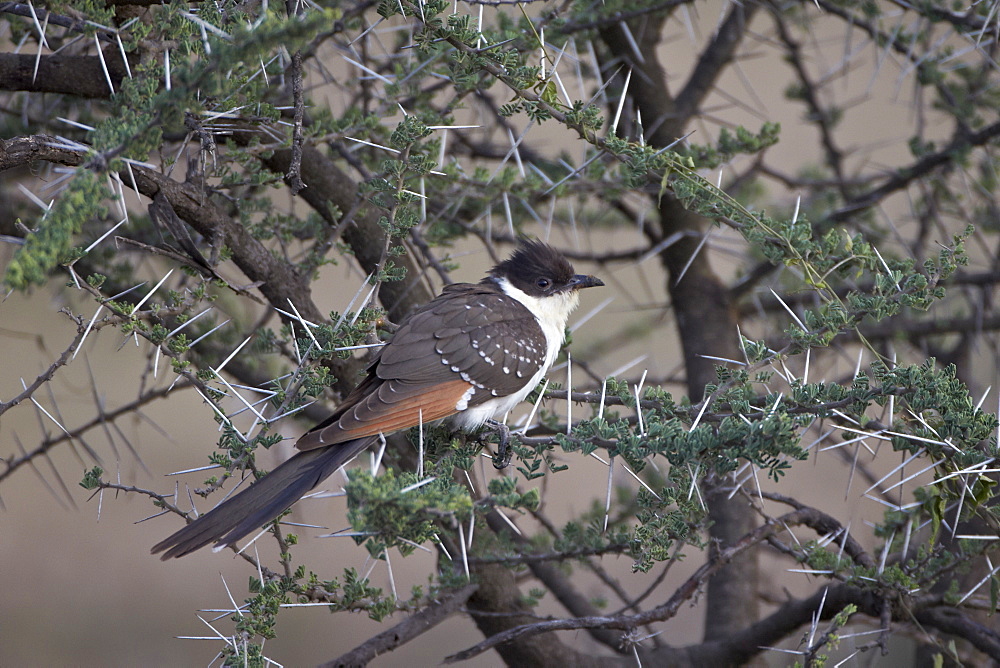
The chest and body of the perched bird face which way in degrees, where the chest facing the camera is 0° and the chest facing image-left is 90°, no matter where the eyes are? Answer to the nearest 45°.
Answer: approximately 270°
